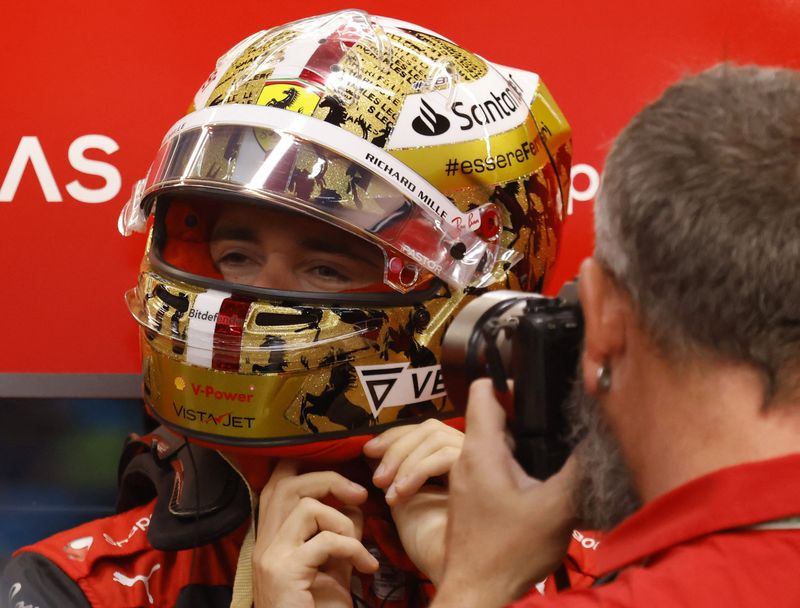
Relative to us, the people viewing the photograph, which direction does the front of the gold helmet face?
facing the viewer and to the left of the viewer

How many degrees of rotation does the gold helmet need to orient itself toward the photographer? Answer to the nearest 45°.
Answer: approximately 90° to its left

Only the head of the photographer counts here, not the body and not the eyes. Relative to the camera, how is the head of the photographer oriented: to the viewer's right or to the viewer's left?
to the viewer's left
